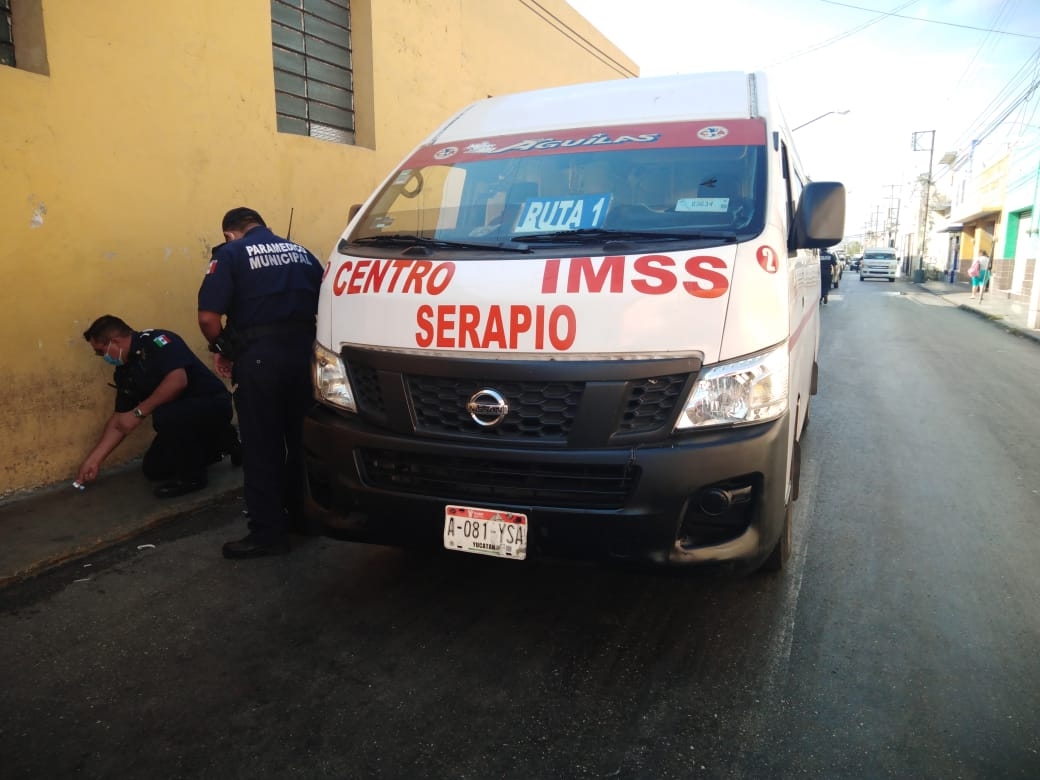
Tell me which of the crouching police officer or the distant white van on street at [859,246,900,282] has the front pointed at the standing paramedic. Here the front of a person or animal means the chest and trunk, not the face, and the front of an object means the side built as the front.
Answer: the distant white van on street

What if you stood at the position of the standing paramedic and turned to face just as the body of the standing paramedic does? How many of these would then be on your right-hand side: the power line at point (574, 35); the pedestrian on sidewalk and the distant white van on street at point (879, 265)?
3

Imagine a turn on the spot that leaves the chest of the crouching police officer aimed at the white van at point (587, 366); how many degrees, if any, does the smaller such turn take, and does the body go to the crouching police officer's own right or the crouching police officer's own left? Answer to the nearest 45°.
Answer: approximately 135° to the crouching police officer's own left

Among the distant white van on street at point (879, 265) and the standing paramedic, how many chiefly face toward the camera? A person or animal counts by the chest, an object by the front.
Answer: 1

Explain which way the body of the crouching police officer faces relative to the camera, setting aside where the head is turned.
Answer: to the viewer's left

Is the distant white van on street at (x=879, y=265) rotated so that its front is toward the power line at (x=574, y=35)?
yes

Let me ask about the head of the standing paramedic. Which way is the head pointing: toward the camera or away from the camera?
away from the camera

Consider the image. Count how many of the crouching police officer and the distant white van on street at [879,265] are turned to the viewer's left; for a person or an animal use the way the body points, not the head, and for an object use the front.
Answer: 1
